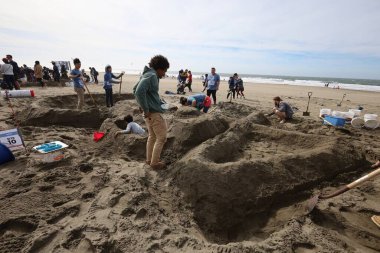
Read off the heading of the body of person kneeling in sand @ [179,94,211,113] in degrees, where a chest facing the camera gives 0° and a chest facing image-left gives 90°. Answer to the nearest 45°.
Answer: approximately 90°

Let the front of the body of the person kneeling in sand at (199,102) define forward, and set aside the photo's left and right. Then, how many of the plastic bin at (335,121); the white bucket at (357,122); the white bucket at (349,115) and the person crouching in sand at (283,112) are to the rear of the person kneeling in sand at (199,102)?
4

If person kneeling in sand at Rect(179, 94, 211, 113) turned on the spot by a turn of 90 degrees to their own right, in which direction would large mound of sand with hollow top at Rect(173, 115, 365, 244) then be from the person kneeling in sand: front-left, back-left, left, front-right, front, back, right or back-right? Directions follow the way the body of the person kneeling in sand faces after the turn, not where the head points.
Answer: back

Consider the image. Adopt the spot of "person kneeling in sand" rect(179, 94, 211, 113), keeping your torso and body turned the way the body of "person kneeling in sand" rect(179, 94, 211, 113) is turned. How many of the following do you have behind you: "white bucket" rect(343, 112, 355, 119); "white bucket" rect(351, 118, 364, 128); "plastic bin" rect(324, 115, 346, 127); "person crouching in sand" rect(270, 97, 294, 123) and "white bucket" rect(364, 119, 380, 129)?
5

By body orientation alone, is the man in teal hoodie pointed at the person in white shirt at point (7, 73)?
no

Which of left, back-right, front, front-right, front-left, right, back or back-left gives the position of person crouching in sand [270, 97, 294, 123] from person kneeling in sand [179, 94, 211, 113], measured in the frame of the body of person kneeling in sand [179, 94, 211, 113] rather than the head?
back

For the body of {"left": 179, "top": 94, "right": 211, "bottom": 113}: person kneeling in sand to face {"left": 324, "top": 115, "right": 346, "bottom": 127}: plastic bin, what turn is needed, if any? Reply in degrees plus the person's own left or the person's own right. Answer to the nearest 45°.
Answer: approximately 180°

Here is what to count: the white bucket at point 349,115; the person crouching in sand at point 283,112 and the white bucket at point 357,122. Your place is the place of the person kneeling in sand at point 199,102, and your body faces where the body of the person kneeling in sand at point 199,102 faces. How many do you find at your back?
3

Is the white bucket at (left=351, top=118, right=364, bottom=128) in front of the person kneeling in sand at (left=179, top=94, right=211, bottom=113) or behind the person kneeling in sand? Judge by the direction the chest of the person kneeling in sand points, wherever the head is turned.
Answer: behind

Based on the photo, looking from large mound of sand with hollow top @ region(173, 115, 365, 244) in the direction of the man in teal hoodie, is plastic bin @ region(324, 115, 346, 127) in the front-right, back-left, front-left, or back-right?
back-right

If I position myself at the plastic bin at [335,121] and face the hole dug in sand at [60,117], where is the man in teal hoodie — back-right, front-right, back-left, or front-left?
front-left
